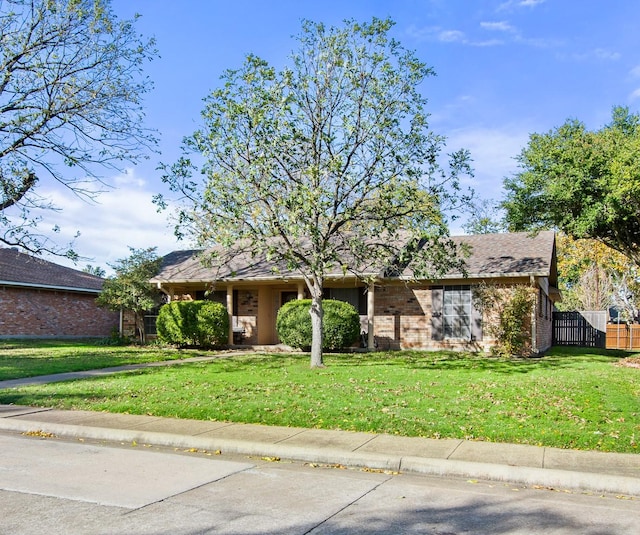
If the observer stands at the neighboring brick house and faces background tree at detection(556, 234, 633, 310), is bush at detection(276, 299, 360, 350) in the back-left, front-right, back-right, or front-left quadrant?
front-right

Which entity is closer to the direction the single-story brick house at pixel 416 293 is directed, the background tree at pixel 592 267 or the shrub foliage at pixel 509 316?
the shrub foliage

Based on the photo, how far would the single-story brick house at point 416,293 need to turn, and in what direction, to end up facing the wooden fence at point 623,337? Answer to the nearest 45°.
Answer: approximately 135° to its left

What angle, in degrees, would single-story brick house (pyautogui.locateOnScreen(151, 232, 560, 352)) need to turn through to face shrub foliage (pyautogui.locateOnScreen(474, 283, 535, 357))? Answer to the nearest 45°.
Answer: approximately 45° to its left

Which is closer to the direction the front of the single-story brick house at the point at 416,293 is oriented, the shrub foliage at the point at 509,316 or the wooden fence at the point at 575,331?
the shrub foliage

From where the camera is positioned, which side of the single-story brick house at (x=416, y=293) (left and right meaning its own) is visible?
front

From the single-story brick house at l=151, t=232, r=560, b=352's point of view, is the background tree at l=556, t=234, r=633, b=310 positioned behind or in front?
behind

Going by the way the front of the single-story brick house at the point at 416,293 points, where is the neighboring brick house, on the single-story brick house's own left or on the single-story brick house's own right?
on the single-story brick house's own right

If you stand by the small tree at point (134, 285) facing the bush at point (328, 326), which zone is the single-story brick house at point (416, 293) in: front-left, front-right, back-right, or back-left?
front-left

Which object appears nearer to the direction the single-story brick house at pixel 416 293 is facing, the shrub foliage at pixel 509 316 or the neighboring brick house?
the shrub foliage

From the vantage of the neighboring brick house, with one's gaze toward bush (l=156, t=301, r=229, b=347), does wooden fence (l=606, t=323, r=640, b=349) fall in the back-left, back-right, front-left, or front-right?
front-left

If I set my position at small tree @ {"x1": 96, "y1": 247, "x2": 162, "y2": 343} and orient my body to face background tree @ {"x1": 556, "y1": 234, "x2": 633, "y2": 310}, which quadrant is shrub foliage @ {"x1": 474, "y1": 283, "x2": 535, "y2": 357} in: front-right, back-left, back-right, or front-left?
front-right
